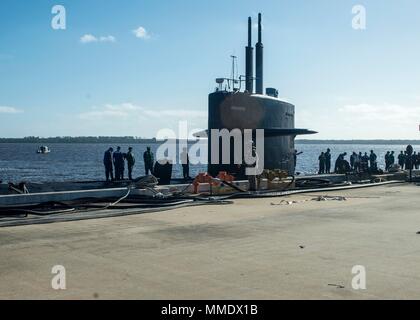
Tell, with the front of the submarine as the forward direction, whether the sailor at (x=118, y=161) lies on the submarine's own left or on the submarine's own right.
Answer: on the submarine's own right
